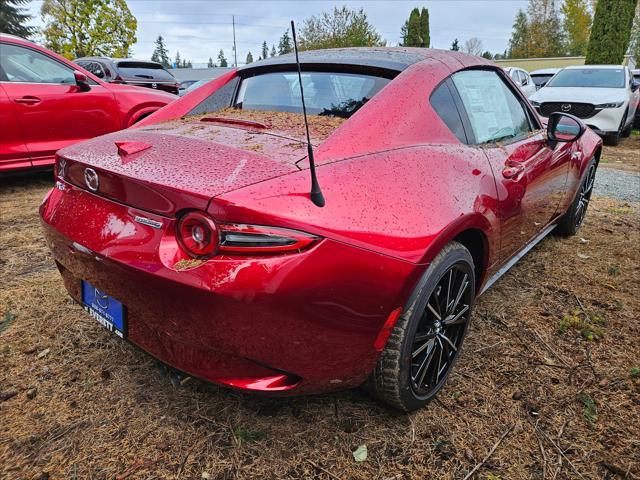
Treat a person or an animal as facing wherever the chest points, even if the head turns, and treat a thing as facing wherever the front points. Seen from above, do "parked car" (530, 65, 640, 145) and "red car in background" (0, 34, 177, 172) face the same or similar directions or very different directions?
very different directions

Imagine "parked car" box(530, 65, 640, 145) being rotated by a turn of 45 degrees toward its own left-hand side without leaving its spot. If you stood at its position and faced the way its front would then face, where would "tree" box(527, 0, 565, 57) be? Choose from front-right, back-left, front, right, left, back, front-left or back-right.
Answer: back

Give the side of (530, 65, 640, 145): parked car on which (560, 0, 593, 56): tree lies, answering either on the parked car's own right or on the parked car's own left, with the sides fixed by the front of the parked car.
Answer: on the parked car's own right

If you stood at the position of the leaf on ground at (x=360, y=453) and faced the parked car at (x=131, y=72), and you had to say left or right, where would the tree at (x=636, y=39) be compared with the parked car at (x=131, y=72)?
right

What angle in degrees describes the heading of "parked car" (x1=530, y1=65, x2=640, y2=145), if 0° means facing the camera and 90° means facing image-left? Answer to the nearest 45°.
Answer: approximately 45°

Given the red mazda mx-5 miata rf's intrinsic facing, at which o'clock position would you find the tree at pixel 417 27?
The tree is roughly at 11 o'clock from the red mazda mx-5 miata rf.

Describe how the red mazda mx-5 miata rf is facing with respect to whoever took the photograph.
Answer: facing away from the viewer and to the right of the viewer

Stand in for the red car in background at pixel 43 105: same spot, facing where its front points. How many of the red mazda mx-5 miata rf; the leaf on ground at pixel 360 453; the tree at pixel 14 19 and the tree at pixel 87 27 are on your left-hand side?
2

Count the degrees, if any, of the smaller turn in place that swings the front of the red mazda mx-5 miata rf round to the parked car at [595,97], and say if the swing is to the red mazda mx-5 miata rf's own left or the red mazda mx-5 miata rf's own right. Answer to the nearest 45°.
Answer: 0° — it already faces it

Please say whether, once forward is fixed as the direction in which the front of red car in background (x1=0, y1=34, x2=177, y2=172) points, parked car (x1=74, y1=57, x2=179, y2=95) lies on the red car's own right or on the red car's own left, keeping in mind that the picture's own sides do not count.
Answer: on the red car's own left
